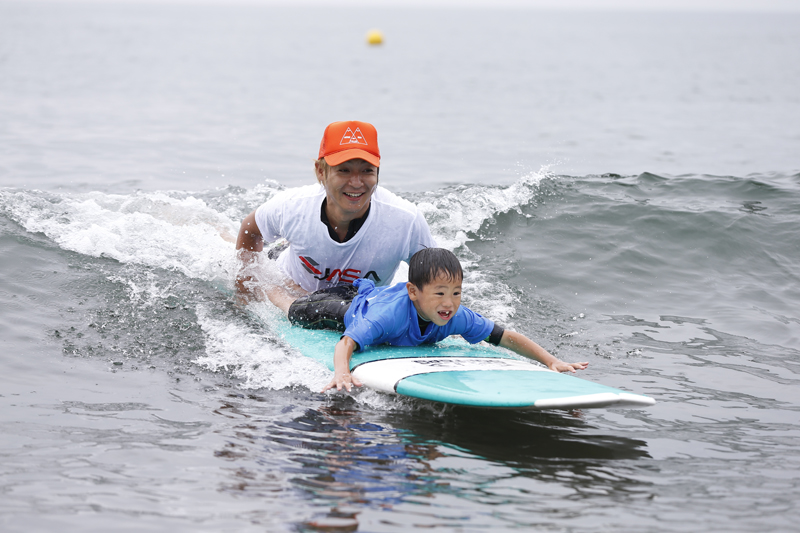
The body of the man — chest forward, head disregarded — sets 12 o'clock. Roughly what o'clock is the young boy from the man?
The young boy is roughly at 11 o'clock from the man.

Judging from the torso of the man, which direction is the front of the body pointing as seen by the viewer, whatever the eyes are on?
toward the camera

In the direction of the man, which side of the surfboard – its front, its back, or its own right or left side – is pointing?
back

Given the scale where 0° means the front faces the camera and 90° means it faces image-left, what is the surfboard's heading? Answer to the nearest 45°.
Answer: approximately 315°

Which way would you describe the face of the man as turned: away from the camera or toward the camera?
toward the camera

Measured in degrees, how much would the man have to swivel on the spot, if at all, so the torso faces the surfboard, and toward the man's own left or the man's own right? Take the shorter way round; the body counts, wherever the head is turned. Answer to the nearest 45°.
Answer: approximately 45° to the man's own left

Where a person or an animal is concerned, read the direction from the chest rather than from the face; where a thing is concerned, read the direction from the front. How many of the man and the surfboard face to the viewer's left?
0
